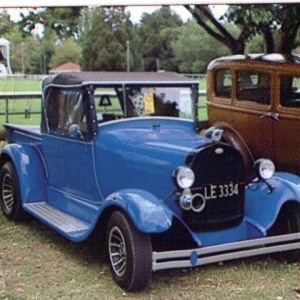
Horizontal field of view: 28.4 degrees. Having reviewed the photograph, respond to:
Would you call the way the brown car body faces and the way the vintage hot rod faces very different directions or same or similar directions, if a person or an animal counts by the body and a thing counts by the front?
same or similar directions

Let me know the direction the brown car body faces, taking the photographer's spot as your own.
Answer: facing the viewer and to the right of the viewer
